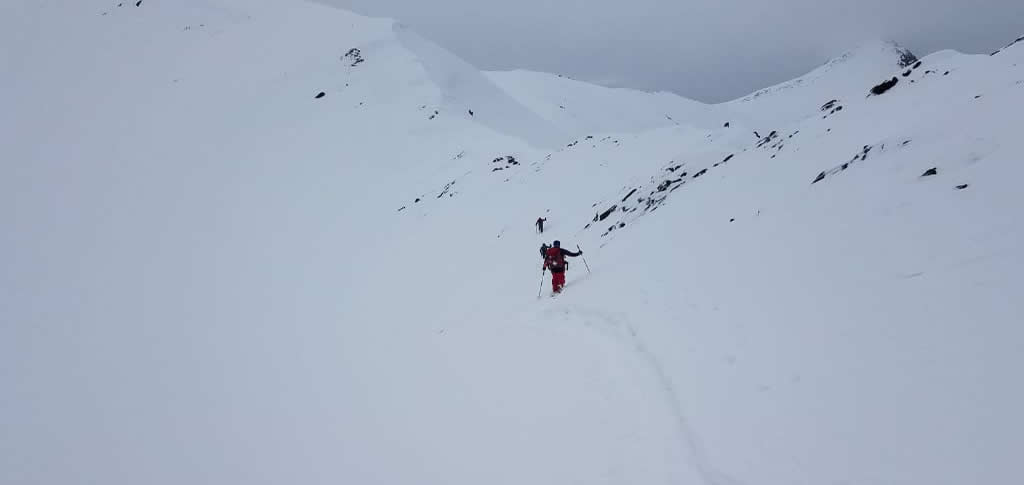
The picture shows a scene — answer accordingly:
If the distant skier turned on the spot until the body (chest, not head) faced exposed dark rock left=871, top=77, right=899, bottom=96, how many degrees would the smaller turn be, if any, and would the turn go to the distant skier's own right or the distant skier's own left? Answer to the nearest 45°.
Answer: approximately 45° to the distant skier's own right

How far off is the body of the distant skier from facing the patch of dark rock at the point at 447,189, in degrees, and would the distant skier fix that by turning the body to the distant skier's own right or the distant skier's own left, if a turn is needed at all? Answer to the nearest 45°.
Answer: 0° — they already face it

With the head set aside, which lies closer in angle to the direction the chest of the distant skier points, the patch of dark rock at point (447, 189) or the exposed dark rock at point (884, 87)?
the patch of dark rock

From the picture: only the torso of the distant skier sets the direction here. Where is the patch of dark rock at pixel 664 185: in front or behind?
in front

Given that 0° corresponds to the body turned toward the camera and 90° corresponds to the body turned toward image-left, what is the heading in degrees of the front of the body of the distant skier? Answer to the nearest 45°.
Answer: approximately 180°
